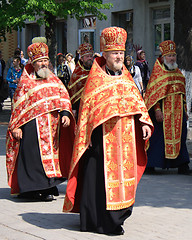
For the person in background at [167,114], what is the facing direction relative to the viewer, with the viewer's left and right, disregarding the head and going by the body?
facing the viewer and to the right of the viewer

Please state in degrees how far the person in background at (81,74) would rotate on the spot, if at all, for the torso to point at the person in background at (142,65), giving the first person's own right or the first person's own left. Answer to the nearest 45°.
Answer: approximately 135° to the first person's own left

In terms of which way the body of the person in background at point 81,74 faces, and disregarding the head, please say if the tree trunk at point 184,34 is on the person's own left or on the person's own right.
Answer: on the person's own left

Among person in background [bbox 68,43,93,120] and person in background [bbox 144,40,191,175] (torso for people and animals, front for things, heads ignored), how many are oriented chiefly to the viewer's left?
0

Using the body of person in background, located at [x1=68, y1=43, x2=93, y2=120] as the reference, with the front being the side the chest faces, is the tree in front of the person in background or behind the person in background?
behind

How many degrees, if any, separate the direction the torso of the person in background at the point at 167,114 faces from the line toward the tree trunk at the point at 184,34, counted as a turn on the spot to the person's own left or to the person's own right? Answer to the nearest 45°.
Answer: approximately 135° to the person's own left

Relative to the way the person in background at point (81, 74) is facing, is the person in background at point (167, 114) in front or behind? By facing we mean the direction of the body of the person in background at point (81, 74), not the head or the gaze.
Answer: in front

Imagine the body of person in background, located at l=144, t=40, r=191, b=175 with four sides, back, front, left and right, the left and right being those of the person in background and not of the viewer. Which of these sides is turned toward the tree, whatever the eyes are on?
back
